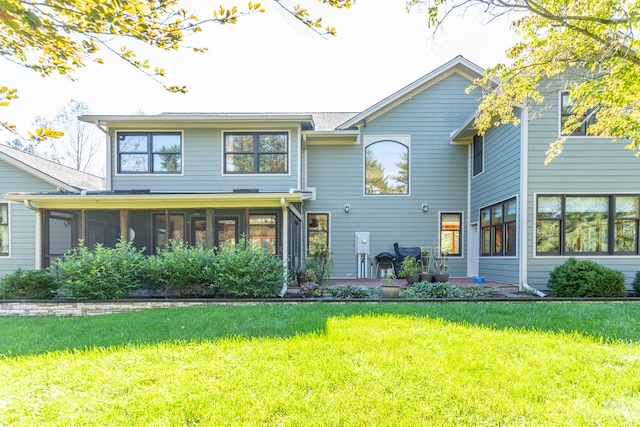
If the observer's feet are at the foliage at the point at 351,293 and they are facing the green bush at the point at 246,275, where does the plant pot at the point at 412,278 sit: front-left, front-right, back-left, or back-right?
back-right

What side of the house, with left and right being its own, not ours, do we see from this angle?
back

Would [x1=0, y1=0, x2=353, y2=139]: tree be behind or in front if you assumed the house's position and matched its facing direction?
behind

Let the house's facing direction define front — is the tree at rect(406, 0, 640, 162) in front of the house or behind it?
in front

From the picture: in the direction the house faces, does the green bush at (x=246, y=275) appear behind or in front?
in front
